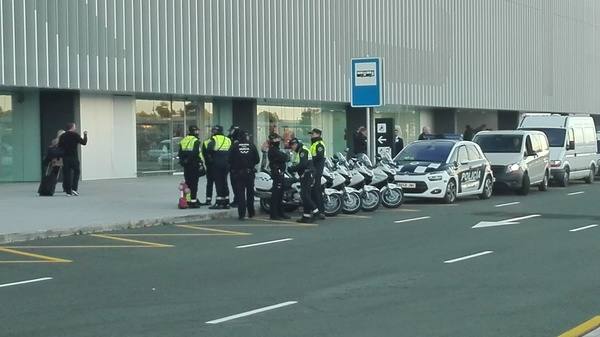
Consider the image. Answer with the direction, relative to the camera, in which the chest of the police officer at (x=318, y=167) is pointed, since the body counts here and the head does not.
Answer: to the viewer's left

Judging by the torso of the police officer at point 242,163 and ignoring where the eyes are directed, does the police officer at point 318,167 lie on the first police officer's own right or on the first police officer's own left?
on the first police officer's own right

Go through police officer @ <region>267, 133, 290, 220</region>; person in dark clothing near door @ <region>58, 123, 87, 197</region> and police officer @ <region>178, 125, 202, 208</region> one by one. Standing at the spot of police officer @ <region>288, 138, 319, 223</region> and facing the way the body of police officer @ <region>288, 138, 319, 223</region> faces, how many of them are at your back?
0

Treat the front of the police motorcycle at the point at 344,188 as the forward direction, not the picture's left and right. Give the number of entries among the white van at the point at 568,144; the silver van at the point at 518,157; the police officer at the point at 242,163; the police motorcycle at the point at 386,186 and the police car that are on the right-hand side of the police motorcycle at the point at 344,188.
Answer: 1

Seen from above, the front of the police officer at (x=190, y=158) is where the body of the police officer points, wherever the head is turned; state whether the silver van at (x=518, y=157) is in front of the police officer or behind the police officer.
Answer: in front

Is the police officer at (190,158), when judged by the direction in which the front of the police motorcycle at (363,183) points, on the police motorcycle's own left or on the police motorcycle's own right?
on the police motorcycle's own right

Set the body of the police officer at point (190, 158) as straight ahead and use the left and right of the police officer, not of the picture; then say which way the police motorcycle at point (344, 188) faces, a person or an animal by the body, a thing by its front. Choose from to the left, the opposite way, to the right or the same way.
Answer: to the right

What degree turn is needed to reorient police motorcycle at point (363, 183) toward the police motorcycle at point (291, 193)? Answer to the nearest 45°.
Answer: approximately 90° to its right

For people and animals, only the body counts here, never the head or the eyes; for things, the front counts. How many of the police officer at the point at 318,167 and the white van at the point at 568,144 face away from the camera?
0

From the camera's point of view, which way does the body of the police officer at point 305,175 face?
to the viewer's left

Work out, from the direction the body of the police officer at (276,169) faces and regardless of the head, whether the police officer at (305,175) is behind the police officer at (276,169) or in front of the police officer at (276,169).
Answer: in front
